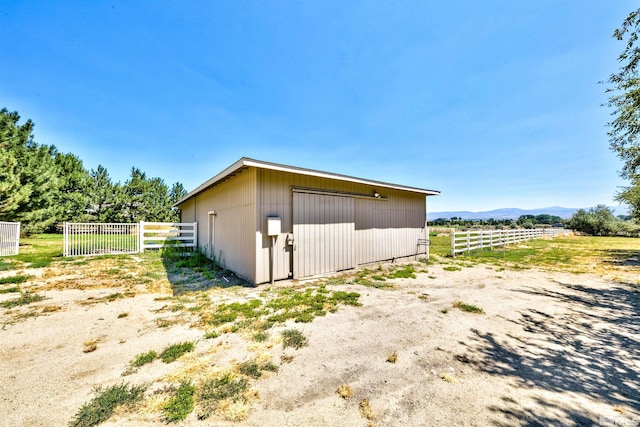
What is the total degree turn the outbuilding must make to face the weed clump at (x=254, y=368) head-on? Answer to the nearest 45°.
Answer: approximately 45° to its right

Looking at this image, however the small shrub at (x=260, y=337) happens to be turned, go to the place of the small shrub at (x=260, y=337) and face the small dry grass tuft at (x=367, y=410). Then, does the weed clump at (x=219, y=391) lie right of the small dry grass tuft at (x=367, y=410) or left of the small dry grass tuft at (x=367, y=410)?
right

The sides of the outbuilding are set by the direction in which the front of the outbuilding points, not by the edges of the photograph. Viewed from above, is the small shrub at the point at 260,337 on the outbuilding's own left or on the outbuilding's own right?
on the outbuilding's own right

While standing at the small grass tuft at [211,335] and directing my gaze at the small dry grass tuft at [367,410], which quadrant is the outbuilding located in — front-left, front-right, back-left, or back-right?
back-left

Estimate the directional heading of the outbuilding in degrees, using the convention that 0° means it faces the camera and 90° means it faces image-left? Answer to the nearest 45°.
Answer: approximately 315°

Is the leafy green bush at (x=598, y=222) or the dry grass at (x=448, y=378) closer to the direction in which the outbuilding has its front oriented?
the dry grass

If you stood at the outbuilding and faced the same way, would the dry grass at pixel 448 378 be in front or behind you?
in front

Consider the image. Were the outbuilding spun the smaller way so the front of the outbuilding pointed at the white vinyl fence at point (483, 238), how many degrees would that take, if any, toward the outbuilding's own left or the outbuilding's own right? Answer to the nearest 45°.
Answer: approximately 90° to the outbuilding's own left

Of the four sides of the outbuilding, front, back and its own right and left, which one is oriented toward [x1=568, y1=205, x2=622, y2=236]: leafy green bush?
left

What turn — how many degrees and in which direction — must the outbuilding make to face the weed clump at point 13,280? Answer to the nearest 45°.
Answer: approximately 135° to its right
